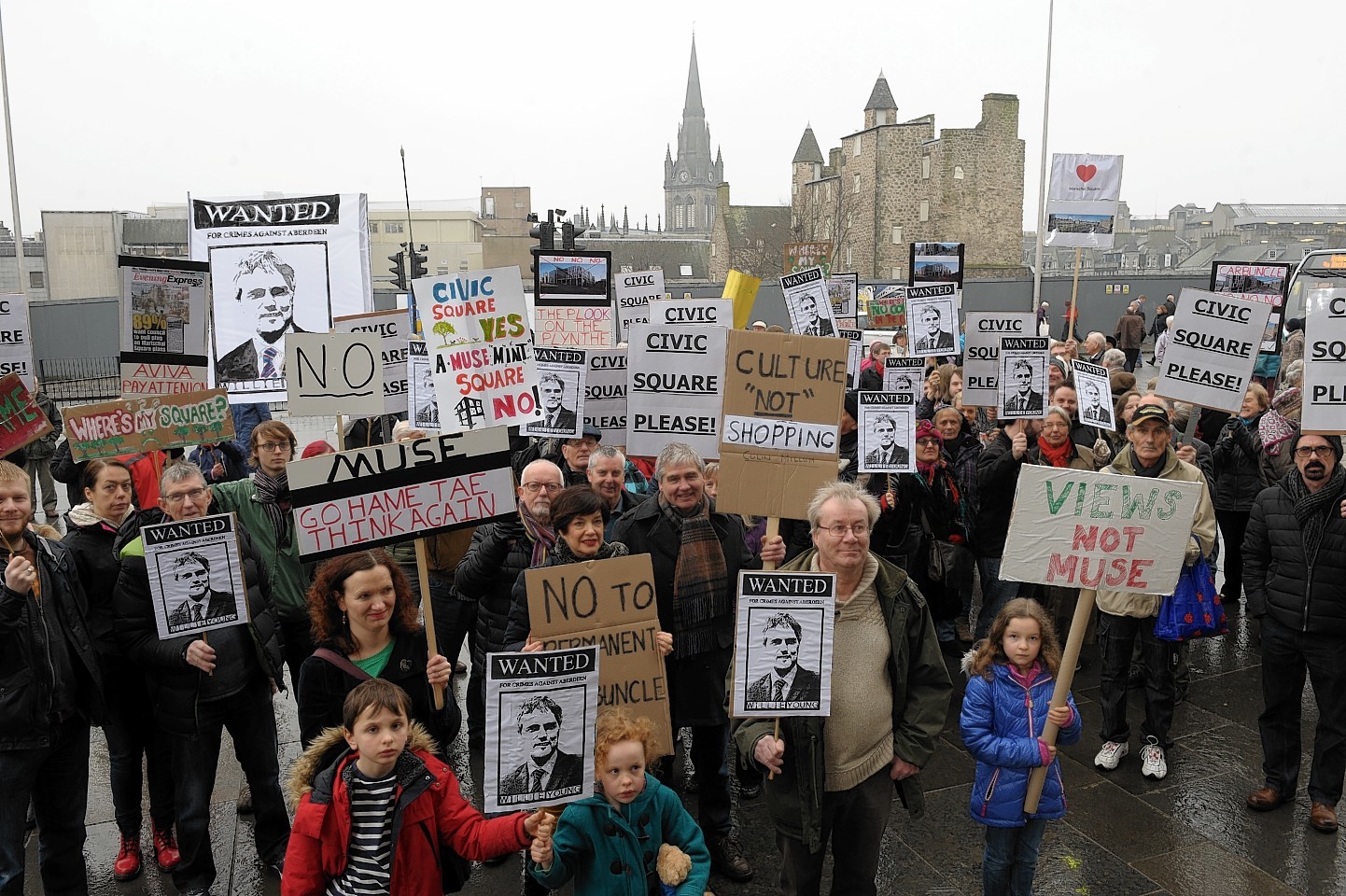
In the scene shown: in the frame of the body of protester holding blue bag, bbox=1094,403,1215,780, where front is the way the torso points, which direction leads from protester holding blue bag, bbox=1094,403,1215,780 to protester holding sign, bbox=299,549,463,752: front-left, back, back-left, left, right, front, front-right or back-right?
front-right

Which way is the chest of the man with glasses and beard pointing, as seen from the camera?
toward the camera

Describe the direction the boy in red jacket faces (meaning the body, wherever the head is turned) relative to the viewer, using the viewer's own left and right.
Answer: facing the viewer

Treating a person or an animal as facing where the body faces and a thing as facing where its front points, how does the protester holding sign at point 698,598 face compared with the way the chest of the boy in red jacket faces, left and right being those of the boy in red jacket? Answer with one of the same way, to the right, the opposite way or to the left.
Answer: the same way

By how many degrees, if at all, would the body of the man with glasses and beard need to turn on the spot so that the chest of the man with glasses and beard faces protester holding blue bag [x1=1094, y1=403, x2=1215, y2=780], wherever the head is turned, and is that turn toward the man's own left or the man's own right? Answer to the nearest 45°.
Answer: approximately 90° to the man's own right

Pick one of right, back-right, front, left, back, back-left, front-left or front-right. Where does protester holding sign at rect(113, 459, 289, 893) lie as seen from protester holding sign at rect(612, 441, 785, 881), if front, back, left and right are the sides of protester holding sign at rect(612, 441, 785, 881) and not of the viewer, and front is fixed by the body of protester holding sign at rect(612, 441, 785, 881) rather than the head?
right

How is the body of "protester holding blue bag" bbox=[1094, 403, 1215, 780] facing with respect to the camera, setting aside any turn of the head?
toward the camera

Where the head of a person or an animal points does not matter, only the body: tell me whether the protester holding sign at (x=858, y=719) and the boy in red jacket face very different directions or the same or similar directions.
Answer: same or similar directions

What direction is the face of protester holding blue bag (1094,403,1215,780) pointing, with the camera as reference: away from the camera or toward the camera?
toward the camera

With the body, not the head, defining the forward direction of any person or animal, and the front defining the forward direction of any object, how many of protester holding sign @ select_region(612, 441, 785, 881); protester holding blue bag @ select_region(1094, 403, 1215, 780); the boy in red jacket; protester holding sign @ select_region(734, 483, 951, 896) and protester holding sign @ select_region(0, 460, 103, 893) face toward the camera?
5

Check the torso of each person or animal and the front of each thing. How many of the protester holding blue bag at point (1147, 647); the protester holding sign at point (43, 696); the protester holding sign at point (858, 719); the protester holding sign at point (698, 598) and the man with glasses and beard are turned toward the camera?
5

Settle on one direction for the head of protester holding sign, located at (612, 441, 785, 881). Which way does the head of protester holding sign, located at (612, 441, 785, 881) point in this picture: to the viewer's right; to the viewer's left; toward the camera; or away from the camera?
toward the camera
